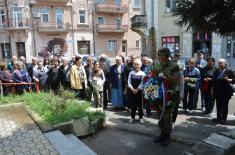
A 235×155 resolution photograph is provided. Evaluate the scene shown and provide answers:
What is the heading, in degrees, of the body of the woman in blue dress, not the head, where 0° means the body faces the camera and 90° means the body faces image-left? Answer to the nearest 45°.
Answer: approximately 0°

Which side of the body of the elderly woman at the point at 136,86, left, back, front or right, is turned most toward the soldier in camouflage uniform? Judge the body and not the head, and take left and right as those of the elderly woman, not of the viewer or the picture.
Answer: front

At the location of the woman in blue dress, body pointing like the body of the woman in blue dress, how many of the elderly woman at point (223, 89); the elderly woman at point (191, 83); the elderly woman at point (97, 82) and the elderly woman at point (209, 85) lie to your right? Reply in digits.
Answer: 1

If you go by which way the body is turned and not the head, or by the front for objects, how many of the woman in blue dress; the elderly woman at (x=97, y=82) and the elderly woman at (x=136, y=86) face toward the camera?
3

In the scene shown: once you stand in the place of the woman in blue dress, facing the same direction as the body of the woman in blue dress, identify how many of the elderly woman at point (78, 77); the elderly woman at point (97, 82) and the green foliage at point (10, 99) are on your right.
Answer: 3

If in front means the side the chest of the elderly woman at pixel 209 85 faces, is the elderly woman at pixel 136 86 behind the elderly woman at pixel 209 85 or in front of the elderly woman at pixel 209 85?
in front

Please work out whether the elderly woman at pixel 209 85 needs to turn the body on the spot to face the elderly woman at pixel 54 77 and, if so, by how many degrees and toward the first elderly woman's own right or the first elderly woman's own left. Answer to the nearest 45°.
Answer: approximately 45° to the first elderly woman's own right

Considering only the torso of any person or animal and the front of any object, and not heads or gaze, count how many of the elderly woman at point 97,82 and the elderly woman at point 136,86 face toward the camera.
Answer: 2
